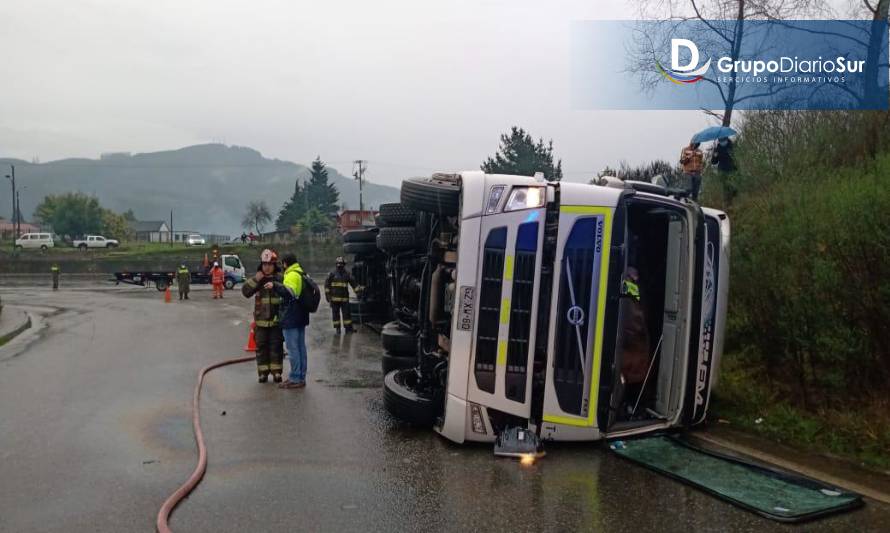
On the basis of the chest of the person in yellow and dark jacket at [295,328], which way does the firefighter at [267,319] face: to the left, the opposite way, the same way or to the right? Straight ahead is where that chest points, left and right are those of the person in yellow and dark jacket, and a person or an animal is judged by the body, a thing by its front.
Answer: to the left

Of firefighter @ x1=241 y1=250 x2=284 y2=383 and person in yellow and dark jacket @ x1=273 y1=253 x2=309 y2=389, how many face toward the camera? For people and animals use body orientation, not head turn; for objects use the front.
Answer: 1

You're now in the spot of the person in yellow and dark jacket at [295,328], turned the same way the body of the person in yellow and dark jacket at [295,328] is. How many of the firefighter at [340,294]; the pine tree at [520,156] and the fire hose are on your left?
1

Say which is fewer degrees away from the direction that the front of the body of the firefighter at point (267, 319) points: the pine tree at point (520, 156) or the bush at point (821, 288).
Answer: the bush

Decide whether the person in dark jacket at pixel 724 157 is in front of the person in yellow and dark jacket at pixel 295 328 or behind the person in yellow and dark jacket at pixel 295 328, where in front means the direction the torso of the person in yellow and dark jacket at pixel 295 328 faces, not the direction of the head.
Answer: behind

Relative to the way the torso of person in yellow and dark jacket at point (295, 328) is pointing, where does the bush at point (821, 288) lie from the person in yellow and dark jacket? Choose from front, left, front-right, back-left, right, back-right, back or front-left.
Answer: back-left

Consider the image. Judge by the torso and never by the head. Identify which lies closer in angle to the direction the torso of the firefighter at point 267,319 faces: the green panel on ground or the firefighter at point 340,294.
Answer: the green panel on ground

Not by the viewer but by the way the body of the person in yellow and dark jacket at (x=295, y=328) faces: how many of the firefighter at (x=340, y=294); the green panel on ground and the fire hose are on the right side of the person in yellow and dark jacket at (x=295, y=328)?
1

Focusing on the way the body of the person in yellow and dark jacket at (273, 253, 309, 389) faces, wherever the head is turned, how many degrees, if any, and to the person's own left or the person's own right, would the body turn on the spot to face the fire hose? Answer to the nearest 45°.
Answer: approximately 90° to the person's own left

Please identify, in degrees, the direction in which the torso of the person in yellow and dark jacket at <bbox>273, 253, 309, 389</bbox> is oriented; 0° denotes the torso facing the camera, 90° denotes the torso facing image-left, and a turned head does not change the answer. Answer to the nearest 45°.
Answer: approximately 90°

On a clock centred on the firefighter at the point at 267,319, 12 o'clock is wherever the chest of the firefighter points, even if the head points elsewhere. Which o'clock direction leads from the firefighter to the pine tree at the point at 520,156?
The pine tree is roughly at 7 o'clock from the firefighter.
